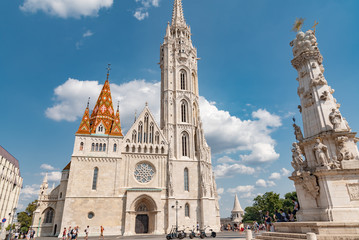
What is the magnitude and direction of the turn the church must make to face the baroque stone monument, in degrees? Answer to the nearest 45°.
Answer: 0° — it already faces it

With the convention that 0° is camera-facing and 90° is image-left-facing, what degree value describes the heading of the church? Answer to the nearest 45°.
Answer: approximately 0°
